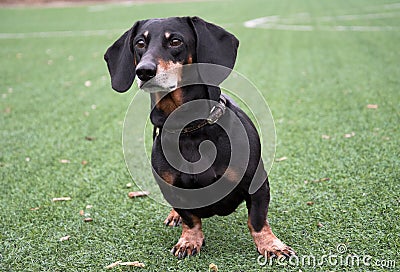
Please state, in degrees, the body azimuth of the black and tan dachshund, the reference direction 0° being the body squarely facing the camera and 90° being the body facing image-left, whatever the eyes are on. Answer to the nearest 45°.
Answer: approximately 0°

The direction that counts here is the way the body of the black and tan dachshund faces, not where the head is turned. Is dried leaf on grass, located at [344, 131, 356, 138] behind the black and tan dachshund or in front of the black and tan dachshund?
behind

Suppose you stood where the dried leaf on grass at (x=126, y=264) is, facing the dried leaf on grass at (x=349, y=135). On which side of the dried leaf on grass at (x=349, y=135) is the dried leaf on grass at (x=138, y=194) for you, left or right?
left

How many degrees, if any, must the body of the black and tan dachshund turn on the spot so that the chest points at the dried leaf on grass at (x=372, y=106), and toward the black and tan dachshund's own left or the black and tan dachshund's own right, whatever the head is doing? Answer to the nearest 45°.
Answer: approximately 135° to the black and tan dachshund's own left
